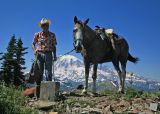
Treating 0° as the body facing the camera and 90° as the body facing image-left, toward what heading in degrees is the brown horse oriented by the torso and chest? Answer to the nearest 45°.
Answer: approximately 45°

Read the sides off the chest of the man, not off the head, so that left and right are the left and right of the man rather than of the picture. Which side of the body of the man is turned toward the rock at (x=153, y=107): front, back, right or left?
left

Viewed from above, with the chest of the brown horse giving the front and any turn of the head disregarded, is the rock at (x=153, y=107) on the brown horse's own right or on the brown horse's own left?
on the brown horse's own left

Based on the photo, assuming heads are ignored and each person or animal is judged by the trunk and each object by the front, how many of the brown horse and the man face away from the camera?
0

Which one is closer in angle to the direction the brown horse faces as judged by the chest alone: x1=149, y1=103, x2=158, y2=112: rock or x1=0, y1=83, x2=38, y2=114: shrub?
the shrub

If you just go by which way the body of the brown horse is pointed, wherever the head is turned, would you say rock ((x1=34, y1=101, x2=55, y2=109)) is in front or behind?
in front

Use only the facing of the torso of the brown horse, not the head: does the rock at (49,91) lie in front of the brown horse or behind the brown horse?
in front

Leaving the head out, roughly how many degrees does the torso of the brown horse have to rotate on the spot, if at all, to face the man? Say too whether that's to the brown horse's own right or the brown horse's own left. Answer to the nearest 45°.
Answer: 0° — it already faces them

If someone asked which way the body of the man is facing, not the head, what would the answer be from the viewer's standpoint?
toward the camera
